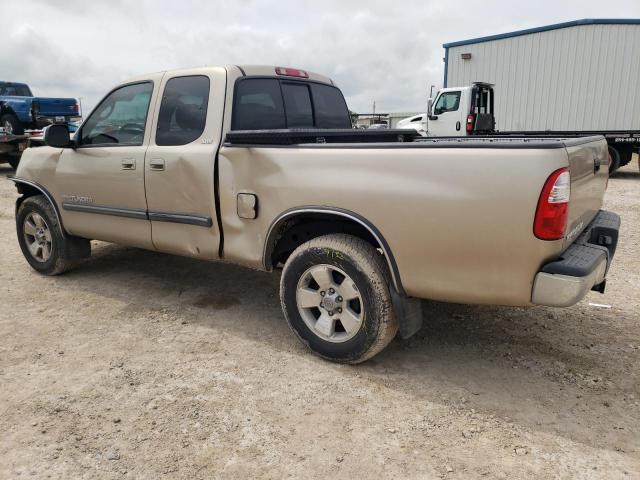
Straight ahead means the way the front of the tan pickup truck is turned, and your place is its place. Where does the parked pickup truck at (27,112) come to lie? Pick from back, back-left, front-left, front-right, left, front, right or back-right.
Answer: front

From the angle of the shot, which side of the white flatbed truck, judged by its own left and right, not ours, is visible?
left

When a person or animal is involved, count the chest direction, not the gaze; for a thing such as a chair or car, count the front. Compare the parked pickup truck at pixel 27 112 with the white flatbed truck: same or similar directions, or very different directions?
same or similar directions

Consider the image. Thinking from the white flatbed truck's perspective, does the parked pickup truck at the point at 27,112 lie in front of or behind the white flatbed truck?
in front

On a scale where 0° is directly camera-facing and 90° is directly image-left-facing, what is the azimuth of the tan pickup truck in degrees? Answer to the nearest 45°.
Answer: approximately 135°

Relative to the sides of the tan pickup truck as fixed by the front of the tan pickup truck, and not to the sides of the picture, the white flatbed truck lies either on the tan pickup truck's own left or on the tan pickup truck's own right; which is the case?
on the tan pickup truck's own right

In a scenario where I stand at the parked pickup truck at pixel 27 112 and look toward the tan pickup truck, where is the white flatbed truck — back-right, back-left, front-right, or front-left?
front-left

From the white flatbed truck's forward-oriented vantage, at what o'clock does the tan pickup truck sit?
The tan pickup truck is roughly at 9 o'clock from the white flatbed truck.

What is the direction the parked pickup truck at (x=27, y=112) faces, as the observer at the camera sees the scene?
facing away from the viewer and to the left of the viewer
